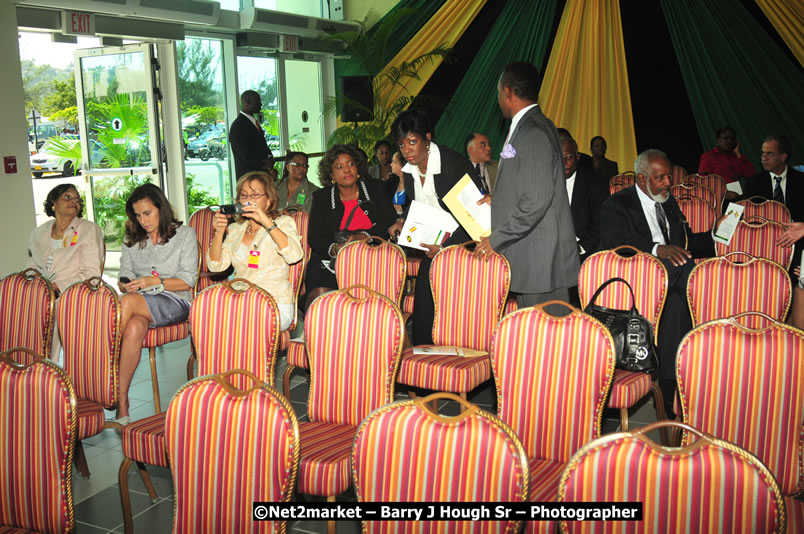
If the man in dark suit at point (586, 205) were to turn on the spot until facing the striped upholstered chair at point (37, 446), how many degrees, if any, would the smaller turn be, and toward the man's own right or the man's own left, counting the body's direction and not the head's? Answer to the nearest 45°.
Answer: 0° — they already face it

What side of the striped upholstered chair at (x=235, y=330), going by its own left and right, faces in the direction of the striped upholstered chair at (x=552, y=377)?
left

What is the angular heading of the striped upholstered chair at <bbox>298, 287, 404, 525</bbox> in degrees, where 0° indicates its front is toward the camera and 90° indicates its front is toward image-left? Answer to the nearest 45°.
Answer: approximately 45°

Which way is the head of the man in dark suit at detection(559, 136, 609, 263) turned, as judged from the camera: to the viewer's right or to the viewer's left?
to the viewer's left

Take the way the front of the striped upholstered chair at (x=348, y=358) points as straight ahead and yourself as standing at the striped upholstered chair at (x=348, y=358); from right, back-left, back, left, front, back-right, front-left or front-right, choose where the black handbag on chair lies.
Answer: back-left

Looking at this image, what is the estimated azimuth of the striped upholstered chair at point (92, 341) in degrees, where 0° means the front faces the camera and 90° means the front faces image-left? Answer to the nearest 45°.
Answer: approximately 45°

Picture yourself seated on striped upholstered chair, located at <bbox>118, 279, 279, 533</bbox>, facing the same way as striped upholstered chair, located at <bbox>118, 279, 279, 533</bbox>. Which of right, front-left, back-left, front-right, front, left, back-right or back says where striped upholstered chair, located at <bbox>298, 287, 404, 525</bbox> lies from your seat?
left

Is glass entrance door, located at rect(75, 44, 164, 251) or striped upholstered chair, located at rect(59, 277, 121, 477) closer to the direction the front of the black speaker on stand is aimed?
the striped upholstered chair

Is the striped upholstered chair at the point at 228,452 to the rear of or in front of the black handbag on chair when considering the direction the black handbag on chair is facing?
in front

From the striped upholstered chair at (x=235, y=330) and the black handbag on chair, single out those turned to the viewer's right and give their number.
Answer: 0

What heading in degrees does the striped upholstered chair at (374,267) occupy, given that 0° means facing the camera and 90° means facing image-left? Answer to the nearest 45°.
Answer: approximately 45°

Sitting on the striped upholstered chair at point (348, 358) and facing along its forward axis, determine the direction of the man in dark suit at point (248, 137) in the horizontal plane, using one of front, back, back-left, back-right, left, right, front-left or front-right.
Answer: back-right
